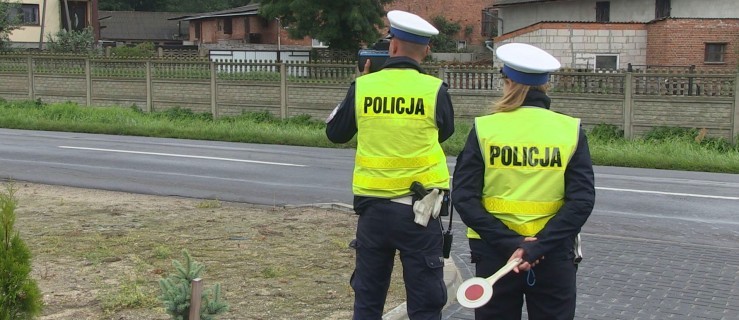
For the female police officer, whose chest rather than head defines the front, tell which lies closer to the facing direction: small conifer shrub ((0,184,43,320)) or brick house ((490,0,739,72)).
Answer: the brick house

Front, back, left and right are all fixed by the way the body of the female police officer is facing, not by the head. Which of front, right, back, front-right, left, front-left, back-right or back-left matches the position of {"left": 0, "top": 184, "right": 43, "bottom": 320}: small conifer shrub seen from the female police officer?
left

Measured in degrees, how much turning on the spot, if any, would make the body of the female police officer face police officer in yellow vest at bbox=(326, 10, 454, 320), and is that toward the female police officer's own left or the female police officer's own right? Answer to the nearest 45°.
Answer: approximately 45° to the female police officer's own left

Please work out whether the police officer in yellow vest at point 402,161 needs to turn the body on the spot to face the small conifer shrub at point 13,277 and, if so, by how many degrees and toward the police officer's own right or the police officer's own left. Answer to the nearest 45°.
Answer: approximately 90° to the police officer's own left

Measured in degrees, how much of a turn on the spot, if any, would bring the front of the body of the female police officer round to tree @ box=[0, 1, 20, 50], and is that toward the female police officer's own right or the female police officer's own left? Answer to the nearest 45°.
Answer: approximately 45° to the female police officer's own left

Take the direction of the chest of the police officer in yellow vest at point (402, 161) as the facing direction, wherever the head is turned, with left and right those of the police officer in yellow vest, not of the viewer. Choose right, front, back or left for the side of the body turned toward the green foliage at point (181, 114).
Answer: front

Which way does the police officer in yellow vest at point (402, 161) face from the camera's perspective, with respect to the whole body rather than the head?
away from the camera

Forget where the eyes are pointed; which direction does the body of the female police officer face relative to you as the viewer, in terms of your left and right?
facing away from the viewer

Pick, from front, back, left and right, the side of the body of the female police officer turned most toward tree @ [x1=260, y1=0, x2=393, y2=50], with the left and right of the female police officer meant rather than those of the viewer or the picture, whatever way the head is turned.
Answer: front

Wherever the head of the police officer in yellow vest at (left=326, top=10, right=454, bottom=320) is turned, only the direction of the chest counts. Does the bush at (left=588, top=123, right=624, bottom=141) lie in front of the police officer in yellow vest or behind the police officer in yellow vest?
in front

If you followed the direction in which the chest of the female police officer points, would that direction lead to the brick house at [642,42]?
yes

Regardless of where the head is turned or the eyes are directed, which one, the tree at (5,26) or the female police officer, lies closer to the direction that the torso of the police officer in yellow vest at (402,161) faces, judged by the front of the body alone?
the tree

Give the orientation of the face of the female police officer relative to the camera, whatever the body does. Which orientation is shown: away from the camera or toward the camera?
away from the camera

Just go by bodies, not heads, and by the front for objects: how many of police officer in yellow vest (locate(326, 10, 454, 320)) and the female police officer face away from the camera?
2
